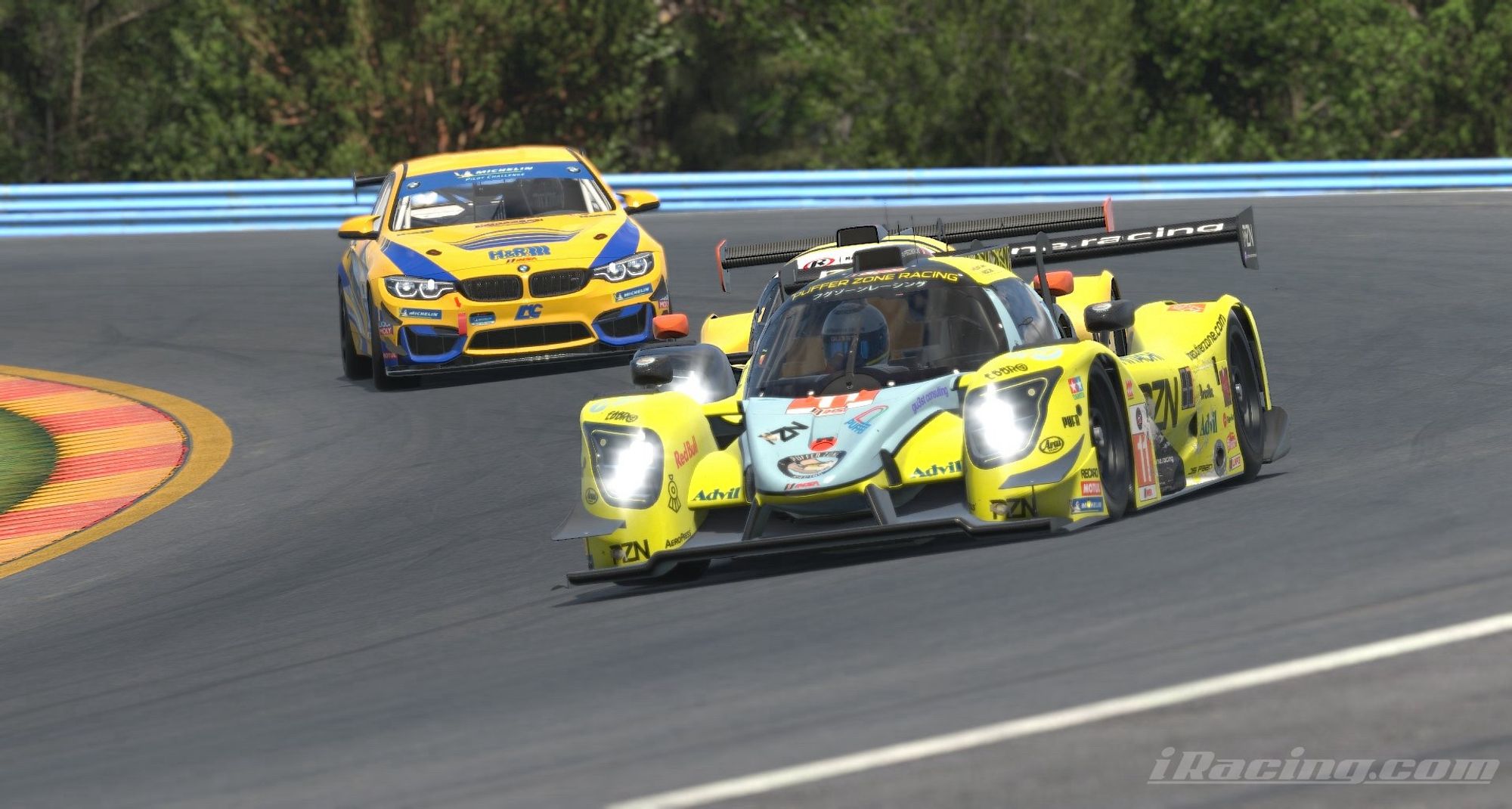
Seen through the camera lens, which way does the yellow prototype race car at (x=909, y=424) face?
facing the viewer and to the left of the viewer

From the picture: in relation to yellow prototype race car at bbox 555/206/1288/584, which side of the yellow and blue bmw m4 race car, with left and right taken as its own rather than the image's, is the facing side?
front

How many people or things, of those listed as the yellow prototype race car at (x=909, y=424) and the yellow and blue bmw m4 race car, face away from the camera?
0

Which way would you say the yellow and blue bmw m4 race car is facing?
toward the camera
